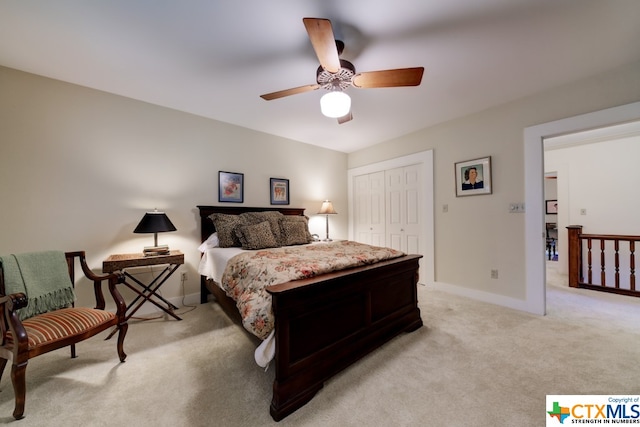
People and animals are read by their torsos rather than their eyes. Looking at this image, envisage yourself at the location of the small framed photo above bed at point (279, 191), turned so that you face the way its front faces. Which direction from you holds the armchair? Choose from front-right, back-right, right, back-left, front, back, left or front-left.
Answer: right

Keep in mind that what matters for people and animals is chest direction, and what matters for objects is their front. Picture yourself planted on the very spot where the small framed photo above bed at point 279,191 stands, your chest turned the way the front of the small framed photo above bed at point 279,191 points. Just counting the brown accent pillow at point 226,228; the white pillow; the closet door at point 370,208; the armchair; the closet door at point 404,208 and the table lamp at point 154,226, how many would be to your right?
4

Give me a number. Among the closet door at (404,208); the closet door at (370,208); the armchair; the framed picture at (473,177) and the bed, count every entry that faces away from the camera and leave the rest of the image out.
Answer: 0

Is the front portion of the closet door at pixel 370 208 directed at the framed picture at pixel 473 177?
no

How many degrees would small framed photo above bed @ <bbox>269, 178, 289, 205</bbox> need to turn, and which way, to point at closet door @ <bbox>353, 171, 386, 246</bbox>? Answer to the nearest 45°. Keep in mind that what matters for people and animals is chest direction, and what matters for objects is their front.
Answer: approximately 45° to its left

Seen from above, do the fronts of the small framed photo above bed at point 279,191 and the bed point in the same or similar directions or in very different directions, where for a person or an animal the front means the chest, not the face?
same or similar directions

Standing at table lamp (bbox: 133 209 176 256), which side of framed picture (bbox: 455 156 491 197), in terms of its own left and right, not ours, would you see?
front

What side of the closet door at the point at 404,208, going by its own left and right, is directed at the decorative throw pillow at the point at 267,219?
front

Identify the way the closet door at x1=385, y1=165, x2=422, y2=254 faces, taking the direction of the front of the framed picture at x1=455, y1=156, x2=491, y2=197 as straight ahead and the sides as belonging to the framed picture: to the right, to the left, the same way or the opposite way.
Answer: the same way

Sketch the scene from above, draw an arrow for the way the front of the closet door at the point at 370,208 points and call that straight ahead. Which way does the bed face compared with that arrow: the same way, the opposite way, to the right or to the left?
to the left

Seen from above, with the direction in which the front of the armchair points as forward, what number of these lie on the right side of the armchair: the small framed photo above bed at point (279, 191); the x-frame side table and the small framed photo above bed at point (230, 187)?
0

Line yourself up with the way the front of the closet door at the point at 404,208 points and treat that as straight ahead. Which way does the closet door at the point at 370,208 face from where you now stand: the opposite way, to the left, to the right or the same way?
the same way

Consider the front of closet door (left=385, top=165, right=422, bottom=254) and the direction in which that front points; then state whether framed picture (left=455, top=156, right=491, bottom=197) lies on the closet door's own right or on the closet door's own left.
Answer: on the closet door's own left

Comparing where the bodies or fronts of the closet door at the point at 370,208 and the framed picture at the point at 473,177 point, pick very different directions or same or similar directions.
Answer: same or similar directions

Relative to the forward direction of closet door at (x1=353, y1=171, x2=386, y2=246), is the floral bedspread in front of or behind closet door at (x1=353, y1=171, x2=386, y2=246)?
in front

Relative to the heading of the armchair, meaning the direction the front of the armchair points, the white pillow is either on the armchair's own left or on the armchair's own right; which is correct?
on the armchair's own left

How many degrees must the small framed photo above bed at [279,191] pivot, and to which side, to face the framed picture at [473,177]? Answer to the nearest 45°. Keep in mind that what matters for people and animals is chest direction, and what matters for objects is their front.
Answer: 0° — it already faces it

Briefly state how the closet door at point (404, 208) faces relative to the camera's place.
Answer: facing the viewer and to the left of the viewer

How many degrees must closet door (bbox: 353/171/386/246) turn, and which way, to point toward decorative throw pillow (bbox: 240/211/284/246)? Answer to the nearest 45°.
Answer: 0° — it already faces it

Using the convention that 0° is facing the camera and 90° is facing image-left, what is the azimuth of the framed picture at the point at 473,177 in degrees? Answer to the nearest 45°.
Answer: approximately 45°

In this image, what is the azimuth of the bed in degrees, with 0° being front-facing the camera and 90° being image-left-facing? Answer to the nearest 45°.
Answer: approximately 315°
